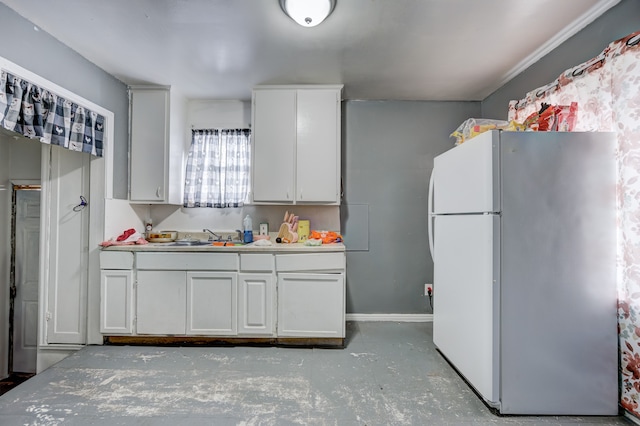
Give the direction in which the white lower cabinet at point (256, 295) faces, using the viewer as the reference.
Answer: facing the viewer

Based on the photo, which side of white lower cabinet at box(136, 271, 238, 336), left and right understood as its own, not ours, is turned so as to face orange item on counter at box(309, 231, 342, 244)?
left

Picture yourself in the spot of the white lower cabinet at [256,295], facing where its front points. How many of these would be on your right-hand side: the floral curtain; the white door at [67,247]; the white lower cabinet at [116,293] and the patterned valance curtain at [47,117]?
3

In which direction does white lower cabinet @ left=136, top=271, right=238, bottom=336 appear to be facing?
toward the camera

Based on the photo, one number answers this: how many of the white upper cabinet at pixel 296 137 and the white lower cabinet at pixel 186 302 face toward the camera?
2

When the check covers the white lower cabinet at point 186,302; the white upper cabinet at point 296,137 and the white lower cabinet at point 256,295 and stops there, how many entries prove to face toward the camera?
3

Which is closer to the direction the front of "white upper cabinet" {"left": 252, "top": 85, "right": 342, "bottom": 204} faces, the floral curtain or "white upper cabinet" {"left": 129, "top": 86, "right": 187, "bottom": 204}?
the floral curtain

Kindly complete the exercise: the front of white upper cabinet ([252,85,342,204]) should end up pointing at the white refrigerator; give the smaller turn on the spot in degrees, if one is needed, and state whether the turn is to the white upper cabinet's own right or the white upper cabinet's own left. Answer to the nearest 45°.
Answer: approximately 45° to the white upper cabinet's own left

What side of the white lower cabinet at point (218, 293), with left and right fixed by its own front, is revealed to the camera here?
front
